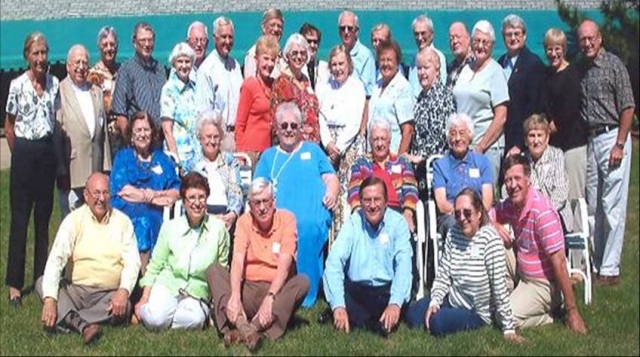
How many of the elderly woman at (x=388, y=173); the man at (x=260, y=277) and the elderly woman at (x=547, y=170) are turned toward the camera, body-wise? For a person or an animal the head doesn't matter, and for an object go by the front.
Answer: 3

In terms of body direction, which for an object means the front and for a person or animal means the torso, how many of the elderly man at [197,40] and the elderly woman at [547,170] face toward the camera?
2

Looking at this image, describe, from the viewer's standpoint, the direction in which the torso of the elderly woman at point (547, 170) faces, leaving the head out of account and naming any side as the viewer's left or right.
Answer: facing the viewer

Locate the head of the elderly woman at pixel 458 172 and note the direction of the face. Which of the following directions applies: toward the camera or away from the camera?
toward the camera

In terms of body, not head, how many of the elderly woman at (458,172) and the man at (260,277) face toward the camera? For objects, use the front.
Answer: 2

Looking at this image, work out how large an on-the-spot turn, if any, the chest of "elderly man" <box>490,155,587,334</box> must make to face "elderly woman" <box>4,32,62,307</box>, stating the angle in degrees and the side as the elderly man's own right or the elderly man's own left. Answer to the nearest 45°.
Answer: approximately 45° to the elderly man's own right

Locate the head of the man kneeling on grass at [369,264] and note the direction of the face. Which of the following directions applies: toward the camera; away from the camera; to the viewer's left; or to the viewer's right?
toward the camera

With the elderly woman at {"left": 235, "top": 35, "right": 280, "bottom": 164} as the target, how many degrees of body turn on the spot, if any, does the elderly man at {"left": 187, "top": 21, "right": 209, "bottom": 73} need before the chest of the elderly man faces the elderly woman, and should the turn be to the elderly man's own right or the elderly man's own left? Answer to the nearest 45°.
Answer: approximately 45° to the elderly man's own left

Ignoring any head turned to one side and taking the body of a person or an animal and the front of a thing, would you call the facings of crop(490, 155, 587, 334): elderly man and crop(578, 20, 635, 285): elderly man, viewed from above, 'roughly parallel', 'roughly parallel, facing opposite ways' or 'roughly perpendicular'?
roughly parallel

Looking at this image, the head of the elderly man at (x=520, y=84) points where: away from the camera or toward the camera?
toward the camera

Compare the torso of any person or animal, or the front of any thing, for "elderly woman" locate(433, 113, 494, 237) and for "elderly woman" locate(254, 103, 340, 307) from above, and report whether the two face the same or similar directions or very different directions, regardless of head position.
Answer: same or similar directions

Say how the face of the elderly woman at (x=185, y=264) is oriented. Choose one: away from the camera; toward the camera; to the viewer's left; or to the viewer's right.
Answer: toward the camera

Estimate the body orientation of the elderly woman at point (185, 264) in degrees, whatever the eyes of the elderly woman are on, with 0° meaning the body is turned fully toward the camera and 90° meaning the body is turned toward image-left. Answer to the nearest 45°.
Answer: approximately 0°

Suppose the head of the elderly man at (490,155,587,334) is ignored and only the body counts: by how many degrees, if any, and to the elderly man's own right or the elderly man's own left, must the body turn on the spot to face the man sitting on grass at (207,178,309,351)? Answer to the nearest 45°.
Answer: approximately 45° to the elderly man's own right
